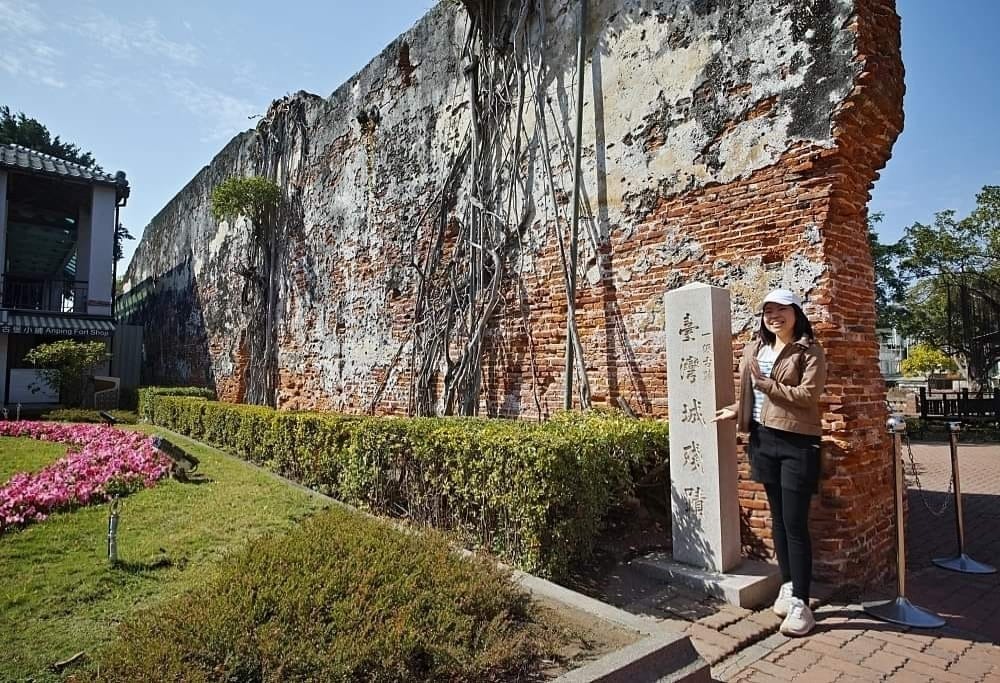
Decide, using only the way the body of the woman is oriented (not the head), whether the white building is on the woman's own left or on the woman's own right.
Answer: on the woman's own right

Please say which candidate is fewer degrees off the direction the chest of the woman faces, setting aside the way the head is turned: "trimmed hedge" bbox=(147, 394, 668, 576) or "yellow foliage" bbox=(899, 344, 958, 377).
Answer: the trimmed hedge

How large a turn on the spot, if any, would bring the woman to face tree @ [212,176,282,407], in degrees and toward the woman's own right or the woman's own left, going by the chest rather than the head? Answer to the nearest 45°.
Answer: approximately 90° to the woman's own right

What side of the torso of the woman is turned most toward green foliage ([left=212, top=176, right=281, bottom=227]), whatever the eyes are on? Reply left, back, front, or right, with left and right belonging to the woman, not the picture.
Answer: right

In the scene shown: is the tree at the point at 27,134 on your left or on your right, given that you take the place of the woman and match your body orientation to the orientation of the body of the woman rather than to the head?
on your right

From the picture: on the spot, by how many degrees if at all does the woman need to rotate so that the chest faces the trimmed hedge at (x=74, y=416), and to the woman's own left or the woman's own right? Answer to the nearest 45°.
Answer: approximately 45° to the woman's own right

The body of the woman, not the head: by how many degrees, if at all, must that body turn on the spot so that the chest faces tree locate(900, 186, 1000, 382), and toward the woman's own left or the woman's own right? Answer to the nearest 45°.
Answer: approximately 135° to the woman's own right

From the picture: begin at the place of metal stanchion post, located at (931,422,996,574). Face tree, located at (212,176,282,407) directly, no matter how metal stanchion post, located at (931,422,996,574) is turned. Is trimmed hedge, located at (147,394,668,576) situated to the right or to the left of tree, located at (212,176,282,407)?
left

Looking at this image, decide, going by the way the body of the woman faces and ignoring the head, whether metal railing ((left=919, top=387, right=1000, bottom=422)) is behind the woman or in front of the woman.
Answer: behind

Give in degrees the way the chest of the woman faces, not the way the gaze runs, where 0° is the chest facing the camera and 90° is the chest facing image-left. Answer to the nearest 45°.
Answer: approximately 45°

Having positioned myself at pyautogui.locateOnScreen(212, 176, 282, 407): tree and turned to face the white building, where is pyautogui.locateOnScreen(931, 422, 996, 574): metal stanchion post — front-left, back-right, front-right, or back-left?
back-left
